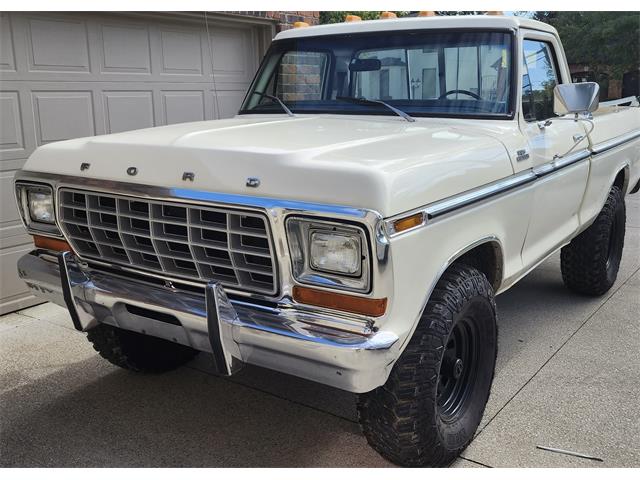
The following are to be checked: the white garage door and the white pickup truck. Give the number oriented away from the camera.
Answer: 0

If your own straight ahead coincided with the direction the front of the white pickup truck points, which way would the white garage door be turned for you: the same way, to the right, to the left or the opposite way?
to the left

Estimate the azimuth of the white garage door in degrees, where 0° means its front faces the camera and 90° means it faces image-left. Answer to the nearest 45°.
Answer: approximately 315°

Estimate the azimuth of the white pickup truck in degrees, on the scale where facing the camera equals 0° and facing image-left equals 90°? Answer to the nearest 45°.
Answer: approximately 45°

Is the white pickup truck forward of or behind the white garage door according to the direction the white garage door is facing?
forward

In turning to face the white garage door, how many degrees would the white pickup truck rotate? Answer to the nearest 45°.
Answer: approximately 90° to its right
